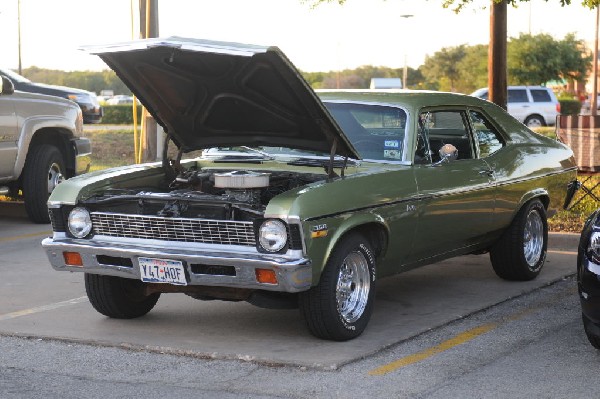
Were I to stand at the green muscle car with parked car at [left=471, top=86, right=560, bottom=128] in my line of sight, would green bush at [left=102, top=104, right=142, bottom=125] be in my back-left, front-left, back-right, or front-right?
front-left

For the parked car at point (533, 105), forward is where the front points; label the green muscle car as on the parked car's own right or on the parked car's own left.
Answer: on the parked car's own left

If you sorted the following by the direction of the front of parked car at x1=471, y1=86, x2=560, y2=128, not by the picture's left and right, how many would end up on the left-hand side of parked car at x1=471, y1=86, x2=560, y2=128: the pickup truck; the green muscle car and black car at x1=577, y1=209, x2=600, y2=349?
3

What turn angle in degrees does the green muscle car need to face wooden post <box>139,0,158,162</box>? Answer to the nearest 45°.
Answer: approximately 135° to its right

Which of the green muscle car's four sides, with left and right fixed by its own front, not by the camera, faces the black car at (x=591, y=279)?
left

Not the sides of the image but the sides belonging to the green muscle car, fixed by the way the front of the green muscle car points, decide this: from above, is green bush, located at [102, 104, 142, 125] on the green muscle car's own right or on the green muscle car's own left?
on the green muscle car's own right

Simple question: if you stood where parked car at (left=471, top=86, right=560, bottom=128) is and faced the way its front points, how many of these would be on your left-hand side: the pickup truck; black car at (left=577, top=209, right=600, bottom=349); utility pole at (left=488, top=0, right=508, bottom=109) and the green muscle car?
4

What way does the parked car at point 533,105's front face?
to the viewer's left

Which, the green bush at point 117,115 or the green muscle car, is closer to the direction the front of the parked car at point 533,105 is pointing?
the green bush

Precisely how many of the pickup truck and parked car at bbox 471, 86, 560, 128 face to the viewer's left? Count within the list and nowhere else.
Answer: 1

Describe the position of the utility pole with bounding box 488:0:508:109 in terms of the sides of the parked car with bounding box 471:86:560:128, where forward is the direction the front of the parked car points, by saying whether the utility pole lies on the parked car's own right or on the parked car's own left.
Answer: on the parked car's own left

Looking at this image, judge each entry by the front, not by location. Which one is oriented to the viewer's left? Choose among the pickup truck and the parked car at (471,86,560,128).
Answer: the parked car
